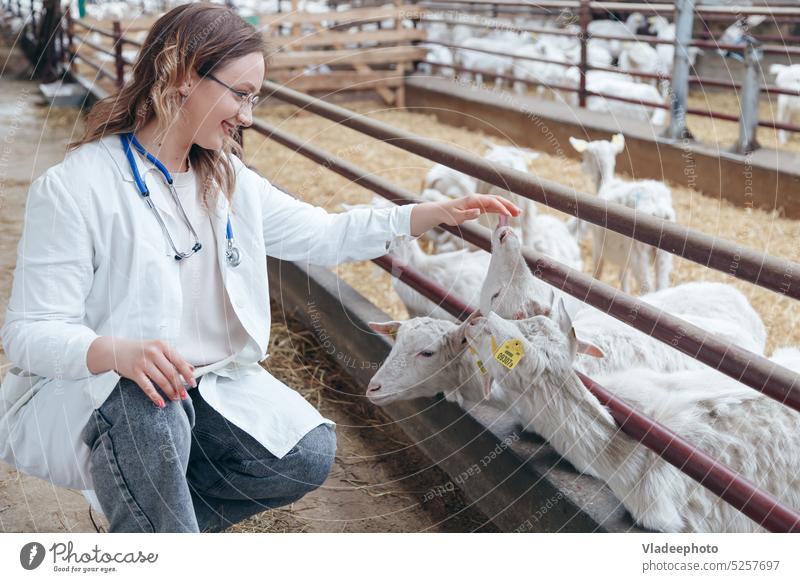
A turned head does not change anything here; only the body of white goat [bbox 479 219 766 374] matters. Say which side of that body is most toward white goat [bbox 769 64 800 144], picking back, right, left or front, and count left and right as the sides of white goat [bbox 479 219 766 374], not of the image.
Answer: right

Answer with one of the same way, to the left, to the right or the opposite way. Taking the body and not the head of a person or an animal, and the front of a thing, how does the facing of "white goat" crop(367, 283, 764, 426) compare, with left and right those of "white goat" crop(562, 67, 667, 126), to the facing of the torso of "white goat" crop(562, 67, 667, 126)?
the same way

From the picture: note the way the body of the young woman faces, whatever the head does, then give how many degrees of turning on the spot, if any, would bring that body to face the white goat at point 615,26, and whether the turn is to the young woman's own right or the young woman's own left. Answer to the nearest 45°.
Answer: approximately 90° to the young woman's own left

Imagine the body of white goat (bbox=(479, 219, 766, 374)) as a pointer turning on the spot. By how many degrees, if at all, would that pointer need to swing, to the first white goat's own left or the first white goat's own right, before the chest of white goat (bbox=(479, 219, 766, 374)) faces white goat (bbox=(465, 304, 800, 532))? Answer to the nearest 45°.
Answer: approximately 90° to the first white goat's own left

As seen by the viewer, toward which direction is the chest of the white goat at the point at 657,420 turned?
to the viewer's left

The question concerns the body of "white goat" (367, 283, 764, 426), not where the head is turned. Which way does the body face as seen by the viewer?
to the viewer's left

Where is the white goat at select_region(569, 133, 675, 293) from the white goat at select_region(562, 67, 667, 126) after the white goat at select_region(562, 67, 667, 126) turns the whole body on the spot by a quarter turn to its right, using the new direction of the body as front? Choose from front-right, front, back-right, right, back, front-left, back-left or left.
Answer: back

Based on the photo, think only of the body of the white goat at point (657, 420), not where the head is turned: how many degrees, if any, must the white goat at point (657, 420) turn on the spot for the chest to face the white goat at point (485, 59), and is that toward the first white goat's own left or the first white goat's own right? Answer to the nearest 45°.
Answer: approximately 90° to the first white goat's own right

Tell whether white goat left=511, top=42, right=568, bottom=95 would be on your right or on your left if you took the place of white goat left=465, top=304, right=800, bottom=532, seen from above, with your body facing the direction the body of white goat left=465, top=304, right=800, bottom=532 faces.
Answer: on your right
